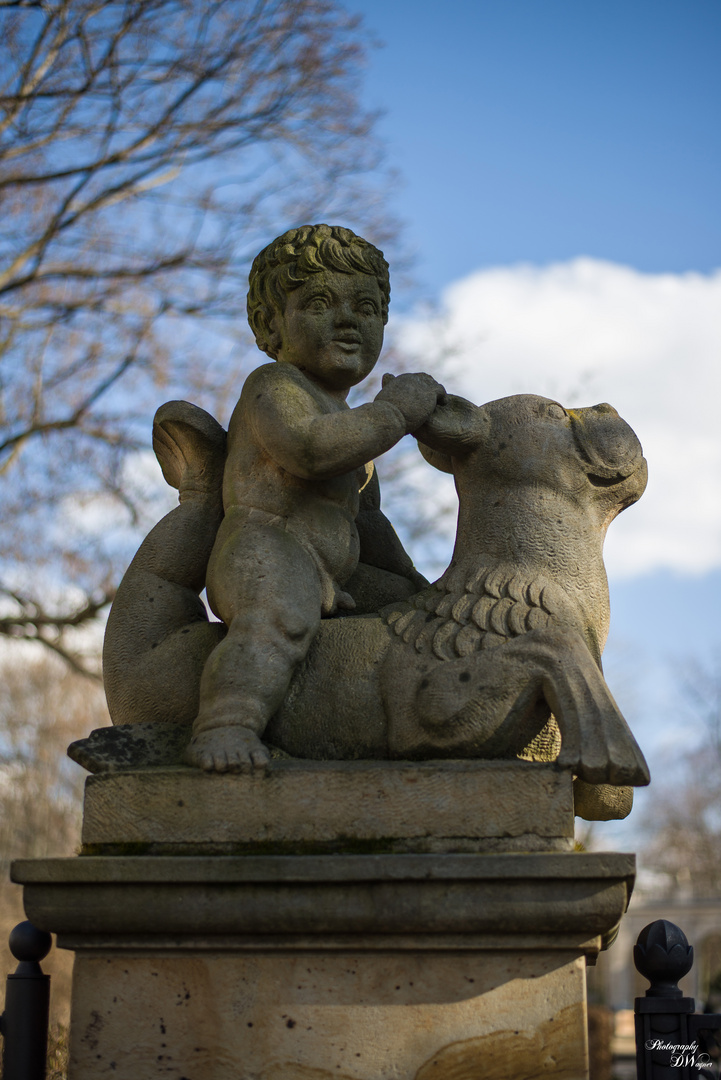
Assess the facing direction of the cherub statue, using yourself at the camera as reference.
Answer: facing the viewer and to the right of the viewer
